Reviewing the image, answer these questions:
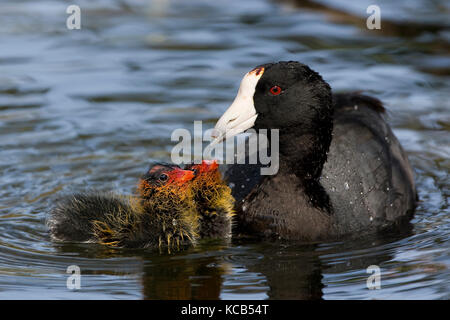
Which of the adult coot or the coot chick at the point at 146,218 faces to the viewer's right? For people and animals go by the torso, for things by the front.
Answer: the coot chick

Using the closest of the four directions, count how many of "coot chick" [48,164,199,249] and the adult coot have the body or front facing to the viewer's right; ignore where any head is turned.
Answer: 1

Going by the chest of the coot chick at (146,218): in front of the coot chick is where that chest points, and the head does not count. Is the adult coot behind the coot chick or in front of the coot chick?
in front

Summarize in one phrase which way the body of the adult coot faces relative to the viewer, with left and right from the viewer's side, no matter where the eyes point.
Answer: facing the viewer and to the left of the viewer

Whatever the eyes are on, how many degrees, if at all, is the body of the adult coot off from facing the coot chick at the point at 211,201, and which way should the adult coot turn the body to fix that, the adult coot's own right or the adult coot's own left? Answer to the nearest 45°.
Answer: approximately 45° to the adult coot's own right

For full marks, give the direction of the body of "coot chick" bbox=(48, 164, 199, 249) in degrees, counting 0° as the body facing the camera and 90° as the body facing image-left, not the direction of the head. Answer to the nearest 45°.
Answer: approximately 270°
